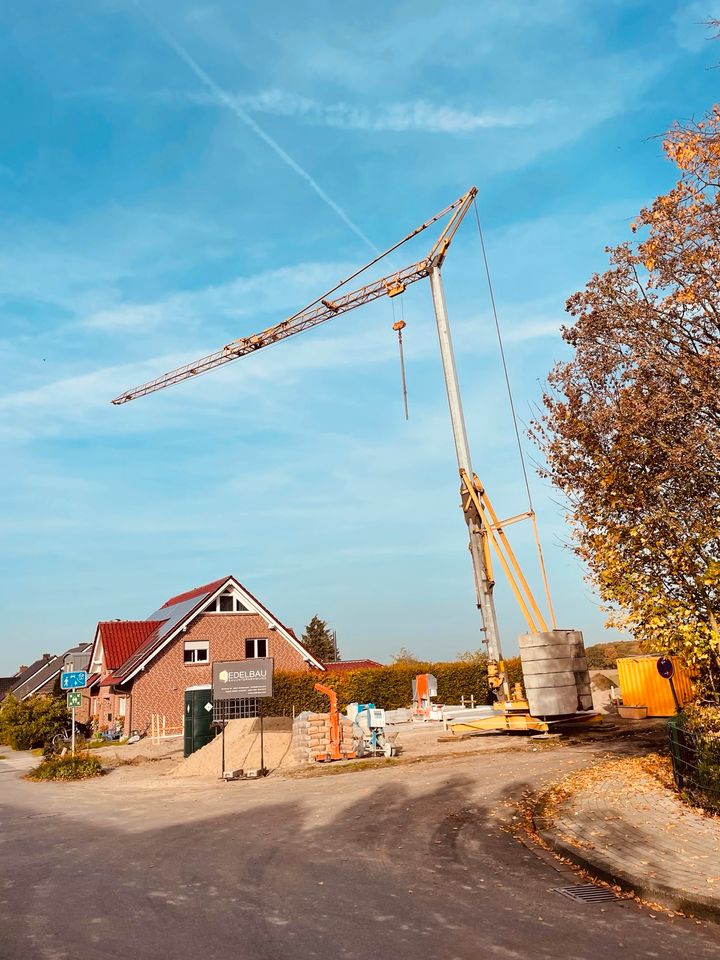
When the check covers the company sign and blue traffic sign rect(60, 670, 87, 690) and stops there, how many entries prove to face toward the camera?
2

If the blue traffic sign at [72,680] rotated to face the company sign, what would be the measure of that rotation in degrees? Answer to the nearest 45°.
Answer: approximately 45° to its left

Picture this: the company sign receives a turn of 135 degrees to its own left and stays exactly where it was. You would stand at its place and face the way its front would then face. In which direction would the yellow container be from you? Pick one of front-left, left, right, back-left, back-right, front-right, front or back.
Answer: front-right

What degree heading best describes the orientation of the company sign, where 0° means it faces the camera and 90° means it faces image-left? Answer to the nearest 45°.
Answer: approximately 0°
